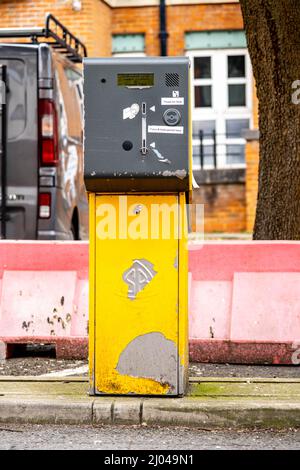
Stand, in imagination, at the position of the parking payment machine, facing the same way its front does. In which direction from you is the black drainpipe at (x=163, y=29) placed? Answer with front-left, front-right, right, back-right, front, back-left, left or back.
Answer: back

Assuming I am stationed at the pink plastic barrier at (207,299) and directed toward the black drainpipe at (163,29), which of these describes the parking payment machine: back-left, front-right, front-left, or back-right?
back-left

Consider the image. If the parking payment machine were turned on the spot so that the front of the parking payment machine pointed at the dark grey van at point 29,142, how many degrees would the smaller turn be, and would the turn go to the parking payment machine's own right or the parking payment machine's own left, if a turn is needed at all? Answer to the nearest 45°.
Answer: approximately 180°

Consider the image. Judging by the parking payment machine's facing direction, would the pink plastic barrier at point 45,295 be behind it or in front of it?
behind

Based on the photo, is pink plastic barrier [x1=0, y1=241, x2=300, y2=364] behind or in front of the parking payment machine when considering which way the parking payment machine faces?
behind

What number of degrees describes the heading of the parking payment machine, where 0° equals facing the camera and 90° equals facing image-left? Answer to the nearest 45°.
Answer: approximately 0°
